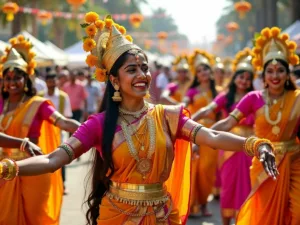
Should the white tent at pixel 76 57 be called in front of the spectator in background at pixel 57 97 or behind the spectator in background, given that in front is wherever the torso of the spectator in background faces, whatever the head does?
behind

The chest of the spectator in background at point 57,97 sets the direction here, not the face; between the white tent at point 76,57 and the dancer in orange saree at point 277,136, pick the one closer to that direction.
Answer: the dancer in orange saree

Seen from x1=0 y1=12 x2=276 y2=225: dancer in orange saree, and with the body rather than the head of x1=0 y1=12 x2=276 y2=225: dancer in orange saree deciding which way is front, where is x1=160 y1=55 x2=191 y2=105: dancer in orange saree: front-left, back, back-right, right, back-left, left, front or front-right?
back

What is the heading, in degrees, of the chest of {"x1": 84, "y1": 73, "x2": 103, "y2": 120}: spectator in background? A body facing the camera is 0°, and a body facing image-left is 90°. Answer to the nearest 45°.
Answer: approximately 0°

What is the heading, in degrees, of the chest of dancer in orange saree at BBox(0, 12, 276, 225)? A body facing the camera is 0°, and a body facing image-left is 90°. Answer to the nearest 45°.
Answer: approximately 0°

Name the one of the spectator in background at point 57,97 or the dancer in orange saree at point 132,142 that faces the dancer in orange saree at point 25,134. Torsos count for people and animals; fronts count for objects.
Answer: the spectator in background
